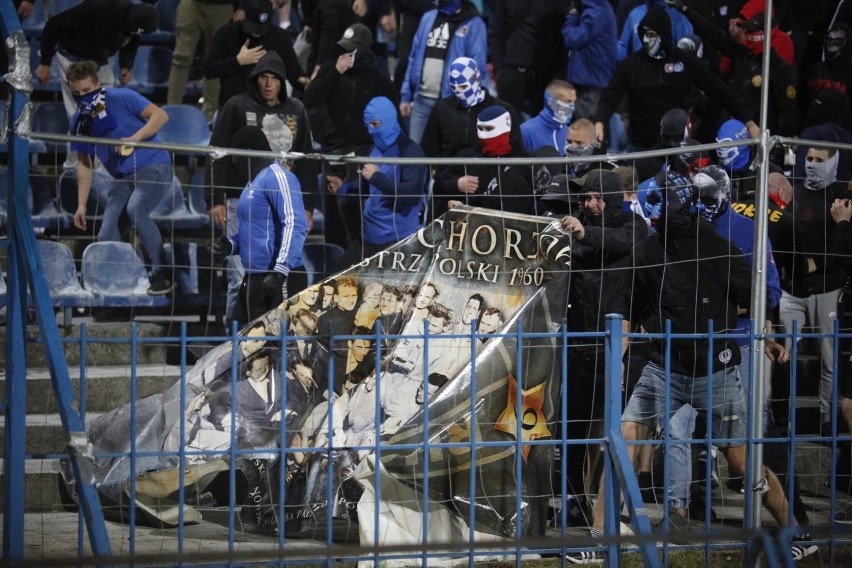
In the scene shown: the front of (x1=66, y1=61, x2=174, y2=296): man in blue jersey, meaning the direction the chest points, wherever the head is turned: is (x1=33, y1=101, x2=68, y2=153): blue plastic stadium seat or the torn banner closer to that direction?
the torn banner

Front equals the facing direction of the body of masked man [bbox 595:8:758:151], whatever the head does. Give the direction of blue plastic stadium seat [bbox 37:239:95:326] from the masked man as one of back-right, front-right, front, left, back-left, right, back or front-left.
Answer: front-right

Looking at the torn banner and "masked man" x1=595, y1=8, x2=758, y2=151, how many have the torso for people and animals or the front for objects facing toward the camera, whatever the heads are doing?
2

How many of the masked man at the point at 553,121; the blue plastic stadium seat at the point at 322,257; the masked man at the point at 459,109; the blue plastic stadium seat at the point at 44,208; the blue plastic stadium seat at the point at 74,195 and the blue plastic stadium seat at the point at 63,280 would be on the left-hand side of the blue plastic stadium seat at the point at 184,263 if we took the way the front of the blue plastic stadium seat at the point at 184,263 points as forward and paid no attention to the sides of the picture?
3

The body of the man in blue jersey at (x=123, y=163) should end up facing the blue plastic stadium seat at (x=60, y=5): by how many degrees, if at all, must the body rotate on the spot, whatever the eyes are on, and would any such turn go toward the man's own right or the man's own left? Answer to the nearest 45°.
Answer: approximately 135° to the man's own right

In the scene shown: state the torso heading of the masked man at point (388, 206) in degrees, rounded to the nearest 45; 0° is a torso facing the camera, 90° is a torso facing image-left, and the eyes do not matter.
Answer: approximately 45°

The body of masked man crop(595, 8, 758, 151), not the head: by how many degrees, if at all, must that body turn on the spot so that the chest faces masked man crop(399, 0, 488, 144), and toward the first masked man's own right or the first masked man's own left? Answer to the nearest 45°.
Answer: approximately 90° to the first masked man's own right

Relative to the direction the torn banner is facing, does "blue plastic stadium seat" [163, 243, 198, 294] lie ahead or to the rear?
to the rear

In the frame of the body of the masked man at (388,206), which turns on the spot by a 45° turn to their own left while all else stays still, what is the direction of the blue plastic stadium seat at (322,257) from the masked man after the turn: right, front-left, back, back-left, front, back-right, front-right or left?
back-right

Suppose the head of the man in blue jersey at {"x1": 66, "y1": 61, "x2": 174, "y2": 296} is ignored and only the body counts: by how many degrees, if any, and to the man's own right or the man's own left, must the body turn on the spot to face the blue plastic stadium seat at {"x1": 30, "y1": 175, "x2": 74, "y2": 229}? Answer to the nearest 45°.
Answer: approximately 90° to the man's own right
